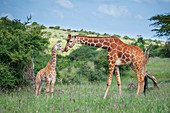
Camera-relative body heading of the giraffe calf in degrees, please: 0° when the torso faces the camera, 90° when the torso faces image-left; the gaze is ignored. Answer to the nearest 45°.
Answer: approximately 315°

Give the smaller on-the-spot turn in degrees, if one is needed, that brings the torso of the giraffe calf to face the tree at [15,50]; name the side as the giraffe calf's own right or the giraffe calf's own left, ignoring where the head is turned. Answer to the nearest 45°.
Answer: approximately 180°

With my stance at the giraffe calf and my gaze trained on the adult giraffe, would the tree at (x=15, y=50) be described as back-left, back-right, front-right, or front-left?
back-left

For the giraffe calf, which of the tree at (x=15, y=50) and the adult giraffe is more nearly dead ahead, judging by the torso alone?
the adult giraffe

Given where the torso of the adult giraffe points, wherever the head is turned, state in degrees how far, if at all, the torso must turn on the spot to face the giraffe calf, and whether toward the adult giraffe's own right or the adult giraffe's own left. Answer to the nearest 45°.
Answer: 0° — it already faces it

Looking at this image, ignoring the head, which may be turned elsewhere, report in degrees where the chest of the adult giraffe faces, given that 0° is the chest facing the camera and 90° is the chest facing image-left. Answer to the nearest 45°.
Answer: approximately 90°

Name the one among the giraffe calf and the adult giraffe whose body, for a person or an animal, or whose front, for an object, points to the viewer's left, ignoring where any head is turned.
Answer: the adult giraffe

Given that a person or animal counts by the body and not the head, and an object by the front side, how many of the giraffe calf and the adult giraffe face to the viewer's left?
1

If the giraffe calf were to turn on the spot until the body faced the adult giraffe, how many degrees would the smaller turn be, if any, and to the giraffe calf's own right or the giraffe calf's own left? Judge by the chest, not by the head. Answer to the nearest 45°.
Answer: approximately 45° to the giraffe calf's own left
